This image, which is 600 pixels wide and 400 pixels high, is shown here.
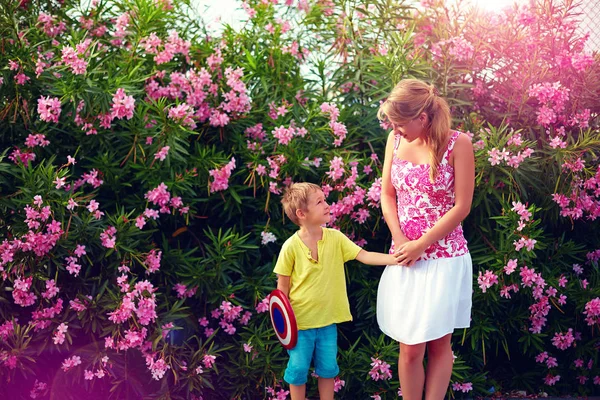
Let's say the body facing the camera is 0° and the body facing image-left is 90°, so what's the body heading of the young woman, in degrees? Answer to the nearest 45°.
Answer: approximately 45°
